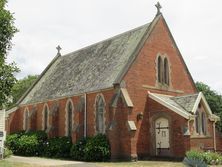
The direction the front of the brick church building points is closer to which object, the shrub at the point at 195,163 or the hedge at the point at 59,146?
the shrub

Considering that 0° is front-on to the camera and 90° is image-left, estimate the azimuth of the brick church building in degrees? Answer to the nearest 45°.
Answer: approximately 315°

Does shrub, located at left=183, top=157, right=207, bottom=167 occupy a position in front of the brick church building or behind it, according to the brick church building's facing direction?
in front

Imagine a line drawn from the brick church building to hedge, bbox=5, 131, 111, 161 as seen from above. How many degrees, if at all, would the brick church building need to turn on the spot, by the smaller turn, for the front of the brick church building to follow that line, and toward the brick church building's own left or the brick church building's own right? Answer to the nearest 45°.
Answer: approximately 135° to the brick church building's own right

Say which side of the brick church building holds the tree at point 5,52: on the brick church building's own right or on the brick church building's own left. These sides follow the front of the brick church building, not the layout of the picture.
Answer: on the brick church building's own right
